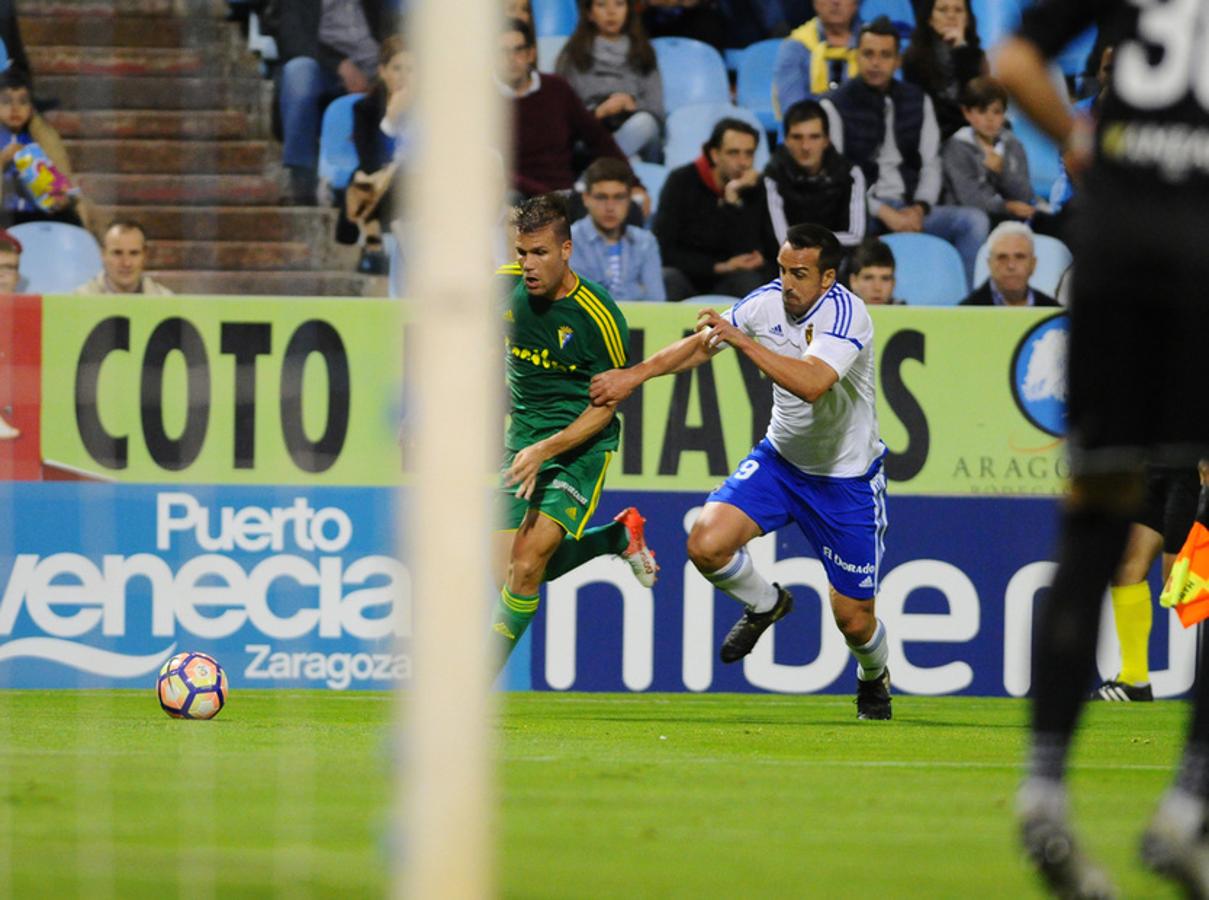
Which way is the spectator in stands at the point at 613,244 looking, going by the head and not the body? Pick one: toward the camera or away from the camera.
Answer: toward the camera

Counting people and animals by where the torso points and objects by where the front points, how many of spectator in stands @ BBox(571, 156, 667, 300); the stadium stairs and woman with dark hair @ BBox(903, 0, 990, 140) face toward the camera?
3

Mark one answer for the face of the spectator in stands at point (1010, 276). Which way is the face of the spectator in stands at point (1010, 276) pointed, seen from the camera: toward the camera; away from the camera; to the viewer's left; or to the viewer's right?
toward the camera

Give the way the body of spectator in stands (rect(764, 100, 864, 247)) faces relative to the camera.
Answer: toward the camera

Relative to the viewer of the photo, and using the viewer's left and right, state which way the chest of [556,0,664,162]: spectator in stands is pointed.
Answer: facing the viewer

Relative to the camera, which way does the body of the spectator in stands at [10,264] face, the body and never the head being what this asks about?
toward the camera

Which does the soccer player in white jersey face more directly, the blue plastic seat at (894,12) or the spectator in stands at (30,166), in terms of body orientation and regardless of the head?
the spectator in stands

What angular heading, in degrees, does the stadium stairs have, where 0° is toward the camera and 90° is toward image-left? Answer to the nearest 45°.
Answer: approximately 0°

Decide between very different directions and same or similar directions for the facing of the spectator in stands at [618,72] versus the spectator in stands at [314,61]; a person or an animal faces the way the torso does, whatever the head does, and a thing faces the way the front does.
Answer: same or similar directions

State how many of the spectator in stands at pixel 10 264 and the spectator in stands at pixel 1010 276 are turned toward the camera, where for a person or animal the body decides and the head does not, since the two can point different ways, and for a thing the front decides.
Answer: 2

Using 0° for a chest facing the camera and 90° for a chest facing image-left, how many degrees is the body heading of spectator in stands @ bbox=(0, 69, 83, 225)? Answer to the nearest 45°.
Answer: approximately 0°

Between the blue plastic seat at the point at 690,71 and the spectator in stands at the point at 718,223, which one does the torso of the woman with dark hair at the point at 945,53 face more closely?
the spectator in stands

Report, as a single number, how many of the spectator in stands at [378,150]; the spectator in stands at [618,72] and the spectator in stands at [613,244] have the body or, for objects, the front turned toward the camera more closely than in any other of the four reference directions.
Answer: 3
